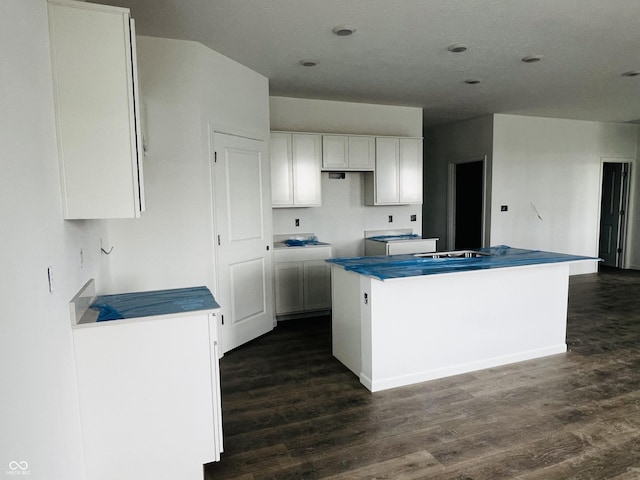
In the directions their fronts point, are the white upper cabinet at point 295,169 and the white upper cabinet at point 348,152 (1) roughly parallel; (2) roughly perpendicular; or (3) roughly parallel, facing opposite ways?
roughly parallel

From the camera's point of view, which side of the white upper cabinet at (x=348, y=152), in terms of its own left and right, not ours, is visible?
front

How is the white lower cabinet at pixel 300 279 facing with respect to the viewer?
toward the camera

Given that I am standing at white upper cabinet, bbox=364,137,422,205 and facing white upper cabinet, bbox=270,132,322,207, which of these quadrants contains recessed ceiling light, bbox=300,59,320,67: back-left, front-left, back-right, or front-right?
front-left

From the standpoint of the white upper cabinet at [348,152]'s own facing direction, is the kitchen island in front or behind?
in front

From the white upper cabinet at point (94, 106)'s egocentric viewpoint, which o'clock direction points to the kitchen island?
The kitchen island is roughly at 12 o'clock from the white upper cabinet.

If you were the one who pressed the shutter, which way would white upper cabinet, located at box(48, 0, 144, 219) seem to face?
facing to the right of the viewer

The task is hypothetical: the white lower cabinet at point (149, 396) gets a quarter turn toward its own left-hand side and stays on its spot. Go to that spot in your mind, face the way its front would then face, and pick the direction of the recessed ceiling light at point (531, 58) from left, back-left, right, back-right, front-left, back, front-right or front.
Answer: right

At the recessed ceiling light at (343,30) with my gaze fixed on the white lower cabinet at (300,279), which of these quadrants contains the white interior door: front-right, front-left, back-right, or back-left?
front-left

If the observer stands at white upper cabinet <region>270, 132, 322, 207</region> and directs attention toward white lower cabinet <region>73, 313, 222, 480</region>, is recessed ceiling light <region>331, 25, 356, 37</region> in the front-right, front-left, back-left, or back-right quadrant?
front-left

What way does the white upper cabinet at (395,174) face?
toward the camera

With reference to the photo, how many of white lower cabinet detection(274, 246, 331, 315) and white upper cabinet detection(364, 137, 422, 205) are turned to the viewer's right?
0

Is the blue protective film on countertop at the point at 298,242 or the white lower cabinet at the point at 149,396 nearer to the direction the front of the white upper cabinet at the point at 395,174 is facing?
the white lower cabinet

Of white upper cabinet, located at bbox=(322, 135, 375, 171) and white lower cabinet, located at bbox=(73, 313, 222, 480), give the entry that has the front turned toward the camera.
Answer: the white upper cabinet

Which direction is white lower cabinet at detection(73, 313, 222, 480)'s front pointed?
to the viewer's right

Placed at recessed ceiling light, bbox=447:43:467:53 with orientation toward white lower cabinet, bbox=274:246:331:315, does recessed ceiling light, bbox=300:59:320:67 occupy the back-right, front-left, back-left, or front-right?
front-left

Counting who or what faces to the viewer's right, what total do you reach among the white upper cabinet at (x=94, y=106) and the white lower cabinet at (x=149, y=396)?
2

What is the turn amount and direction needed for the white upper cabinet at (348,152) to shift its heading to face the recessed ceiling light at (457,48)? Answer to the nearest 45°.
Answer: approximately 45° to its left
